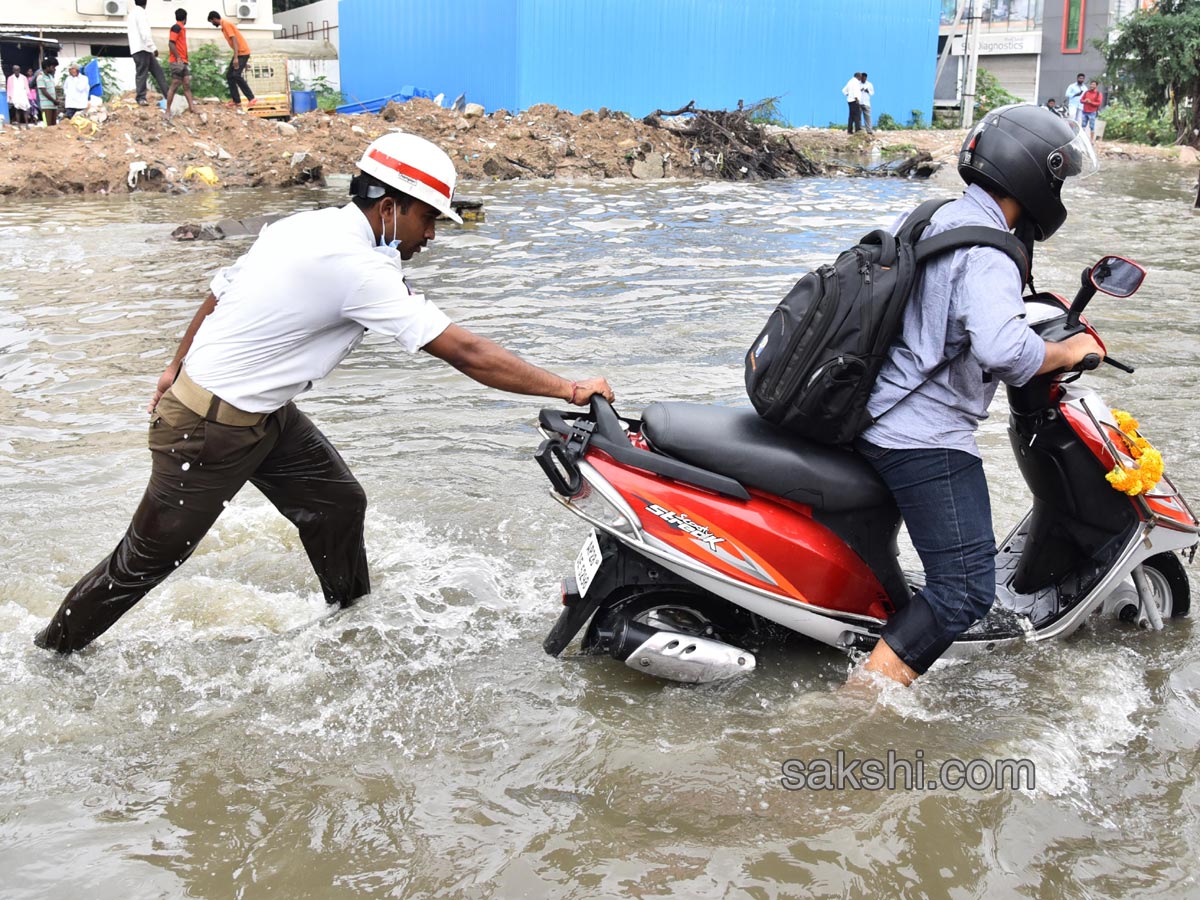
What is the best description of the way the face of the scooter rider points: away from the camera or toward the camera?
away from the camera

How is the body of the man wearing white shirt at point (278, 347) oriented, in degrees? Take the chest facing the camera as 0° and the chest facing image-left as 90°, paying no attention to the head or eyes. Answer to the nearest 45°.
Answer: approximately 270°

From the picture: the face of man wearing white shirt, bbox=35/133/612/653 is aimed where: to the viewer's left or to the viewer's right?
to the viewer's right

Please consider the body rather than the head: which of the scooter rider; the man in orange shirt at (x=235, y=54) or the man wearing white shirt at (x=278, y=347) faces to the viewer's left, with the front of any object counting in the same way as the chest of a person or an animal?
the man in orange shirt

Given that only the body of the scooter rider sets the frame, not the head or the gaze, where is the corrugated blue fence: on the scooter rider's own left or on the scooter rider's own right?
on the scooter rider's own left

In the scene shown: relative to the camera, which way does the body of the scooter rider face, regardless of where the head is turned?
to the viewer's right

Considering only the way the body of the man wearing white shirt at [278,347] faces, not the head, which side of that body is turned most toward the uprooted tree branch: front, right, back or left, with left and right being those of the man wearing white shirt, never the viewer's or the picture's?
left

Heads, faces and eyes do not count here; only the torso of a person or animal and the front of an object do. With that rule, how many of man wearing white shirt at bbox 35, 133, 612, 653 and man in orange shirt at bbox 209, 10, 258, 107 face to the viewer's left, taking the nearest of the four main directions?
1

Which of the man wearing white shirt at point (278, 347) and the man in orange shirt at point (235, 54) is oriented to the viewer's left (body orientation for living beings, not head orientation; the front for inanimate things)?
the man in orange shirt

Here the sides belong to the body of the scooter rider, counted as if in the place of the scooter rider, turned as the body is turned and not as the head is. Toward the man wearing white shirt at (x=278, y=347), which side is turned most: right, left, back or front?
back

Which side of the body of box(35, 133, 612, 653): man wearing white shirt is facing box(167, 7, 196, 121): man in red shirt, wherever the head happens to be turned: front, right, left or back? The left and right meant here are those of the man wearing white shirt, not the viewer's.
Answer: left
